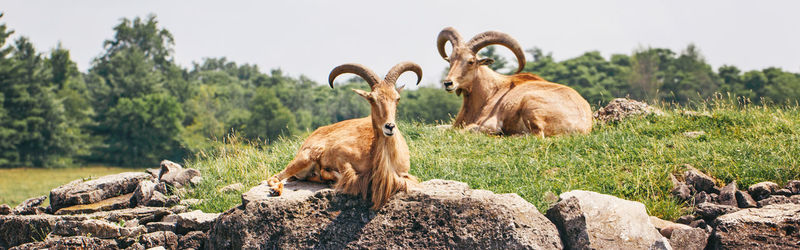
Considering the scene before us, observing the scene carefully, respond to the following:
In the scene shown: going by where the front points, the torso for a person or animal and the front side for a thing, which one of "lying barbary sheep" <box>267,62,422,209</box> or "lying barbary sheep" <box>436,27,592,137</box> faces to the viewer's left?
"lying barbary sheep" <box>436,27,592,137</box>

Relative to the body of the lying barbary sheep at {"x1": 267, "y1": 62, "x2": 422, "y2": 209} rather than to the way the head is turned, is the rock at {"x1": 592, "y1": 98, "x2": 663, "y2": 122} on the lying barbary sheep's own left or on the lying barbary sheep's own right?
on the lying barbary sheep's own left

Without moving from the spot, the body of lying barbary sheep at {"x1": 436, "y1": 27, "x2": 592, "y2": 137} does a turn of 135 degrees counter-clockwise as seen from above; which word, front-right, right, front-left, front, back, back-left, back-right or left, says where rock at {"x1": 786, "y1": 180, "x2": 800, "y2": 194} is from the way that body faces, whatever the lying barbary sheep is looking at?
front

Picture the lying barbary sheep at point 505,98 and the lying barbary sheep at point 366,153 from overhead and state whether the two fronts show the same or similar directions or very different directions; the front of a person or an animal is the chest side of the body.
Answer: very different directions

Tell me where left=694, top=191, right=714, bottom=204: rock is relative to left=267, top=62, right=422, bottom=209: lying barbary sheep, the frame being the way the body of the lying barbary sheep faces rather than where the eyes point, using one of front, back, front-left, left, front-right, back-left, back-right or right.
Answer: front-left

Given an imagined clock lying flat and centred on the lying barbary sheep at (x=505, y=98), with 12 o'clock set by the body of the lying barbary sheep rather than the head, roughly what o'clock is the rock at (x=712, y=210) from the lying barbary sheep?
The rock is roughly at 8 o'clock from the lying barbary sheep.

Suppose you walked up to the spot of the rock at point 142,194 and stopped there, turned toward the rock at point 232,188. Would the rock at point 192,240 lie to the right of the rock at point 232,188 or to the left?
right

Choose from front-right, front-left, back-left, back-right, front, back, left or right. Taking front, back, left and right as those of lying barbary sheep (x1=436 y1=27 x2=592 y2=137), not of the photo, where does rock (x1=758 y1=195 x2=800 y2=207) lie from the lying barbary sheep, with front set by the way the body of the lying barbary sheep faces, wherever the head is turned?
back-left

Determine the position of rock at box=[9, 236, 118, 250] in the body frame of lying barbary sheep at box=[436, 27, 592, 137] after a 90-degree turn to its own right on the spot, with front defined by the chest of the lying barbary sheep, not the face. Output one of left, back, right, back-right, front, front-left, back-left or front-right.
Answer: back-left

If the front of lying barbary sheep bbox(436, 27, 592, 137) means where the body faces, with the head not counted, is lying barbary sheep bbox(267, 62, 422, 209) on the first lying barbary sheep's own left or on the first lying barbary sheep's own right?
on the first lying barbary sheep's own left

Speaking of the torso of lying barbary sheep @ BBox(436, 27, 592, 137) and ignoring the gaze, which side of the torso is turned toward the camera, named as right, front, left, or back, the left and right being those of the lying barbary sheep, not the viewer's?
left

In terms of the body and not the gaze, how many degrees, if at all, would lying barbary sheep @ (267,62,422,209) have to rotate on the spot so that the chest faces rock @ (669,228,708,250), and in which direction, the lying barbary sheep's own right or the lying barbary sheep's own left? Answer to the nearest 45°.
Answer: approximately 45° to the lying barbary sheep's own left

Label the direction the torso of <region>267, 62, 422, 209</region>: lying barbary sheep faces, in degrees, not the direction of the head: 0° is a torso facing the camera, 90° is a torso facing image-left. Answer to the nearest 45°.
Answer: approximately 315°
